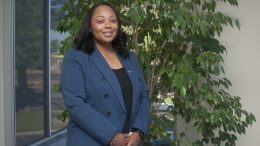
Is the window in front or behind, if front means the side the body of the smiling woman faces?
behind

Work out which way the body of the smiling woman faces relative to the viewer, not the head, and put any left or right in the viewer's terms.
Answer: facing the viewer and to the right of the viewer

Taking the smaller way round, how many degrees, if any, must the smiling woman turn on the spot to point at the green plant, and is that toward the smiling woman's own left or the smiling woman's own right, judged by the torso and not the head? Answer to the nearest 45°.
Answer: approximately 90° to the smiling woman's own left
